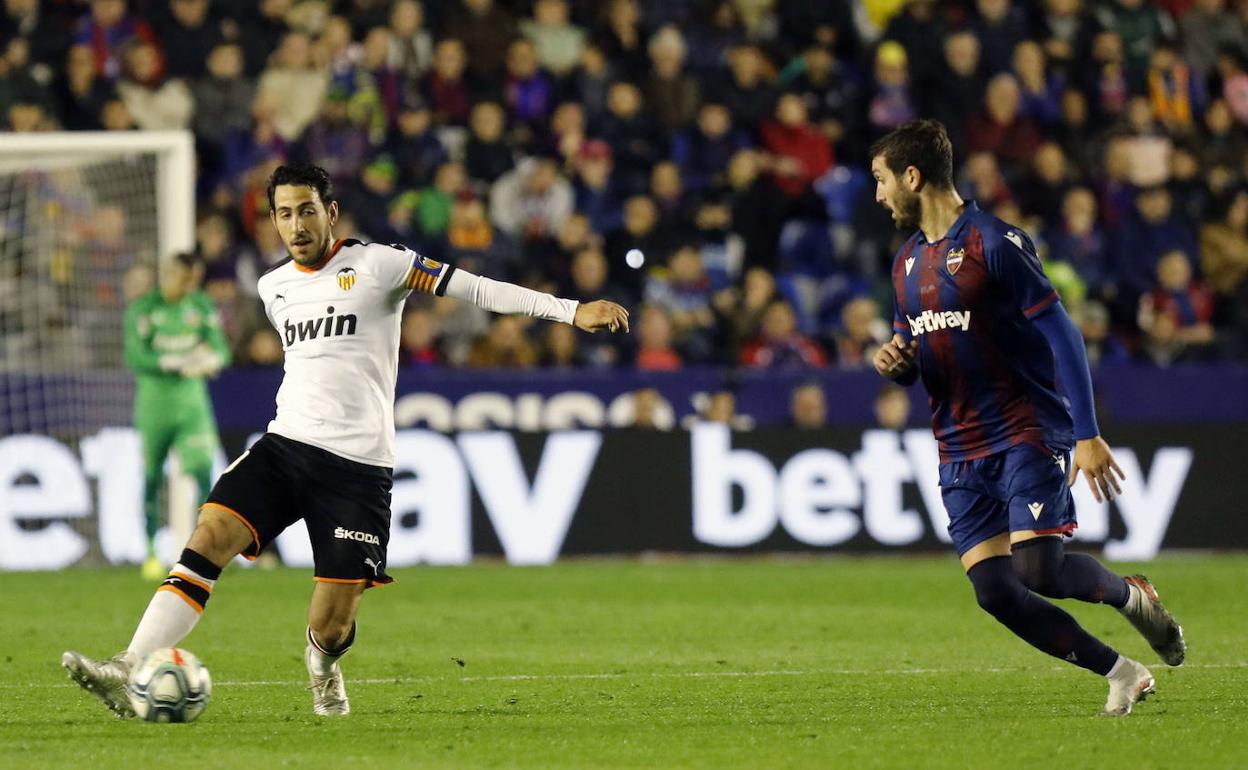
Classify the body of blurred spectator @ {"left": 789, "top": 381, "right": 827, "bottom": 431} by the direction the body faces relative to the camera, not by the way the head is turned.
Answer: toward the camera

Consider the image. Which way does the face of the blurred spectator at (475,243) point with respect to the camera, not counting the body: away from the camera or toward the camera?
toward the camera

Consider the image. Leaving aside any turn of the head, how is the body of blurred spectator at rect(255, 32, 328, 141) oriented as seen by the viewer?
toward the camera

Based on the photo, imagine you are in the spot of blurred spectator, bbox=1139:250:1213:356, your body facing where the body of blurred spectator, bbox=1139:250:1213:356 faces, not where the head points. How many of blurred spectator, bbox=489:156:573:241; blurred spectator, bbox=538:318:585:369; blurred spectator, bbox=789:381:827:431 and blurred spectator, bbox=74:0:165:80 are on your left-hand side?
0

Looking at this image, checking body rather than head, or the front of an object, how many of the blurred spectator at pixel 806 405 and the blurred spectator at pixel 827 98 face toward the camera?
2

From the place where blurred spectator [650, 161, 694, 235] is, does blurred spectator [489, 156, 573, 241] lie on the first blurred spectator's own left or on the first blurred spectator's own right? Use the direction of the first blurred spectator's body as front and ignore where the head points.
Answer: on the first blurred spectator's own right

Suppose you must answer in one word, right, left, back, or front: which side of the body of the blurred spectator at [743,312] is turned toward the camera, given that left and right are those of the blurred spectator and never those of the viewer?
front

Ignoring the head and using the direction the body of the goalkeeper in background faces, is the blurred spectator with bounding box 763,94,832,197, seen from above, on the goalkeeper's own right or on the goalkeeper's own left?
on the goalkeeper's own left

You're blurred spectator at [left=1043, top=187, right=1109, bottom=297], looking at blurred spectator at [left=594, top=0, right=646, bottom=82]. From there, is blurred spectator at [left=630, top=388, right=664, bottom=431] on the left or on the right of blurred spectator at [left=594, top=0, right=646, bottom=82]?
left

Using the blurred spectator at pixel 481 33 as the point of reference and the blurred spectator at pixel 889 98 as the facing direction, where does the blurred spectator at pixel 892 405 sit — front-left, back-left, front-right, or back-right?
front-right

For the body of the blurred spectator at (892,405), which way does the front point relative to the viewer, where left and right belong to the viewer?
facing the viewer

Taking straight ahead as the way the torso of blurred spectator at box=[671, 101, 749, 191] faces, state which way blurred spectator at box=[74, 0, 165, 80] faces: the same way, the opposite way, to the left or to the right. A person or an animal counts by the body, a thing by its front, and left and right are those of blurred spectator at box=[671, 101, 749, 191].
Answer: the same way

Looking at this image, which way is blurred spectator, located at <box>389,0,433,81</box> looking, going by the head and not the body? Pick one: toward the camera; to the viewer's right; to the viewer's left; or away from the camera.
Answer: toward the camera

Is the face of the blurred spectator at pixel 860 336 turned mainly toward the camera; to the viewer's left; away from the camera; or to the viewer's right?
toward the camera

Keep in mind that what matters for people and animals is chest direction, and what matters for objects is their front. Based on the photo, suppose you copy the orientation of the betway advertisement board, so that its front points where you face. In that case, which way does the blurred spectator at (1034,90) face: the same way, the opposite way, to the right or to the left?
the same way
